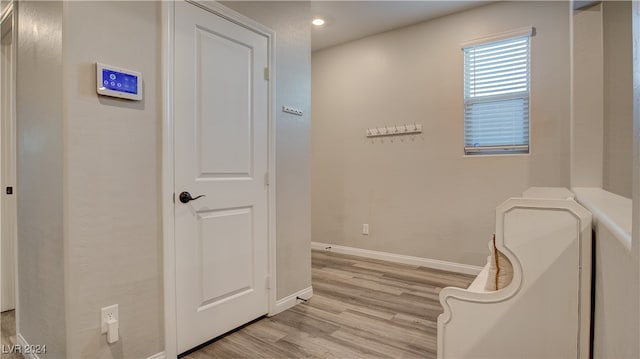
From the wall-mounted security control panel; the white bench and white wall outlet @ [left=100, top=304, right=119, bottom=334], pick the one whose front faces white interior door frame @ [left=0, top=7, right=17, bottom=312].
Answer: the white bench

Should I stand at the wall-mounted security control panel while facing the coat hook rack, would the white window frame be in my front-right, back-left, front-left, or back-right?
front-right

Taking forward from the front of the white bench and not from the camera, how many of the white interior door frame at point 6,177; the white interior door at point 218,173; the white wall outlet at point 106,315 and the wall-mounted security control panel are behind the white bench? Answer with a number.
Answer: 0

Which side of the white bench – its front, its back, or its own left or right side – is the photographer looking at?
left

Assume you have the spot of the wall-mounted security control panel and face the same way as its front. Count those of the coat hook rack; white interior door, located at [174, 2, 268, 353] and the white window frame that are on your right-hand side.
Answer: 0

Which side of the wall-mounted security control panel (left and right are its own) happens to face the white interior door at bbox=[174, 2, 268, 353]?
left

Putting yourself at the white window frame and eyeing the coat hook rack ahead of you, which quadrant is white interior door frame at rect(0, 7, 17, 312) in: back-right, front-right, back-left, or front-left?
front-left

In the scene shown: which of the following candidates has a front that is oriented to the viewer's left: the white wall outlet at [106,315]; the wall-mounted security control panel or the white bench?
the white bench

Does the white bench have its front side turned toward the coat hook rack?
no

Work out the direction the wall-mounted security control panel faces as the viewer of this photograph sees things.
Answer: facing the viewer and to the right of the viewer

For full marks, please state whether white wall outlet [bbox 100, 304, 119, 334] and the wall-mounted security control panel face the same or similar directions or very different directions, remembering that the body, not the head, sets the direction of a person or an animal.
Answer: same or similar directions

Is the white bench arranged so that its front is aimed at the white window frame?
no

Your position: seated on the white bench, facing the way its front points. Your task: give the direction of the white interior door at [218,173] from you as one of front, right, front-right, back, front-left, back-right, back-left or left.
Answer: front

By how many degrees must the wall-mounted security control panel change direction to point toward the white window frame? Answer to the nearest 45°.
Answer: approximately 45° to its left

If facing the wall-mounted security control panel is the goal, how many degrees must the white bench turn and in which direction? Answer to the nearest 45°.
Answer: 0° — it already faces it

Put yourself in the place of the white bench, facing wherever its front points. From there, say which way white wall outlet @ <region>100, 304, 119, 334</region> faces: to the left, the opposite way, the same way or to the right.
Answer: the opposite way

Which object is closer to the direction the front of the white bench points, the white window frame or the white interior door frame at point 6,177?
the white interior door frame

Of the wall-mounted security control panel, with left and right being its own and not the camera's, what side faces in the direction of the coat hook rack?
left

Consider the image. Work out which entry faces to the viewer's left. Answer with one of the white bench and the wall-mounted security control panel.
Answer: the white bench

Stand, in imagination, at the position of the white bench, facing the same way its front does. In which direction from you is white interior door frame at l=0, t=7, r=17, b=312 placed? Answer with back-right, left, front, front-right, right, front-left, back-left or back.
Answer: front
